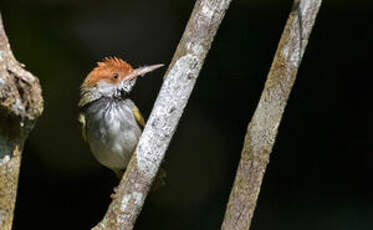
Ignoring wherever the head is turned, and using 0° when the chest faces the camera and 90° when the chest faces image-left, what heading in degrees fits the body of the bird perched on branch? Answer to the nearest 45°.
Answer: approximately 0°

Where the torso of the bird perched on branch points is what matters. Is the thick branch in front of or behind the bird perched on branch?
in front

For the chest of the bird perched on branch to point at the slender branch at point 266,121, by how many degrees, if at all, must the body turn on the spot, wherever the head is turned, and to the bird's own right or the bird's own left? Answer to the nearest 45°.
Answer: approximately 45° to the bird's own left
